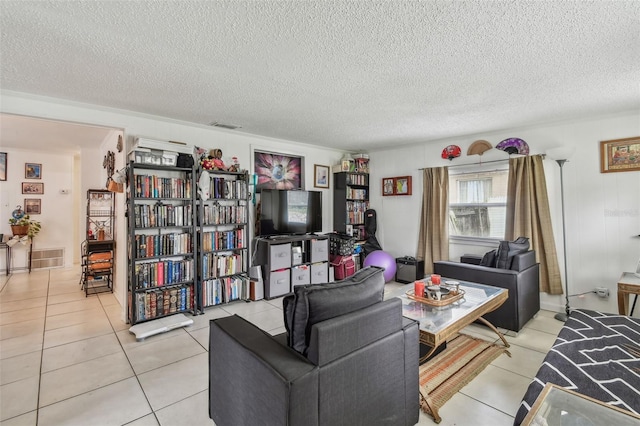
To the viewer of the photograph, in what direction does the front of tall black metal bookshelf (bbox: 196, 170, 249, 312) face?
facing the viewer and to the right of the viewer

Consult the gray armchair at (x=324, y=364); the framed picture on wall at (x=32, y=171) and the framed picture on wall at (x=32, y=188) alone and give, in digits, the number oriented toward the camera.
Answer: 2

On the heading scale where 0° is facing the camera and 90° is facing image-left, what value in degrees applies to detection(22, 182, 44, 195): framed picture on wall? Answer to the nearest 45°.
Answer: approximately 0°

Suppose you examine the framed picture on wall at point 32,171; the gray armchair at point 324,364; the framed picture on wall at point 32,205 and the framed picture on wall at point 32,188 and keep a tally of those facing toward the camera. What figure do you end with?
3

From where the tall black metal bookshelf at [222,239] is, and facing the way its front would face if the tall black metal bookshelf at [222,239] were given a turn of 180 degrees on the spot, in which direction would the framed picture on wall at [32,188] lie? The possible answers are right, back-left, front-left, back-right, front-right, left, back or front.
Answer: front

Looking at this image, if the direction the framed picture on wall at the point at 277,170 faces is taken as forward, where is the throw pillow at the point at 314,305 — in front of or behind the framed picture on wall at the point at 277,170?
in front

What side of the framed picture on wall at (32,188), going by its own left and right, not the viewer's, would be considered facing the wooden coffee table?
front

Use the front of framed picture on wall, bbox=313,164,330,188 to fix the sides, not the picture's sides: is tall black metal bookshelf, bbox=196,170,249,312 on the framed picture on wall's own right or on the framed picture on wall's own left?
on the framed picture on wall's own right

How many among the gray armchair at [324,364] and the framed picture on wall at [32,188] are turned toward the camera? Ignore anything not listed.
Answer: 1

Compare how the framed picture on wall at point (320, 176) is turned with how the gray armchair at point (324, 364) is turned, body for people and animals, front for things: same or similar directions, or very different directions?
very different directions

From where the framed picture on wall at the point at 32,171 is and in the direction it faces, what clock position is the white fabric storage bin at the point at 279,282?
The white fabric storage bin is roughly at 11 o'clock from the framed picture on wall.

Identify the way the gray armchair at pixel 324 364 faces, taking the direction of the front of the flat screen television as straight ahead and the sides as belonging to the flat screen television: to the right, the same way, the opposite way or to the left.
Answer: the opposite way
